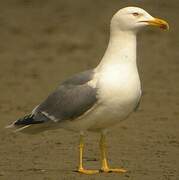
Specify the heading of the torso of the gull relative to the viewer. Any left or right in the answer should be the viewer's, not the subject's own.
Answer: facing to the right of the viewer
